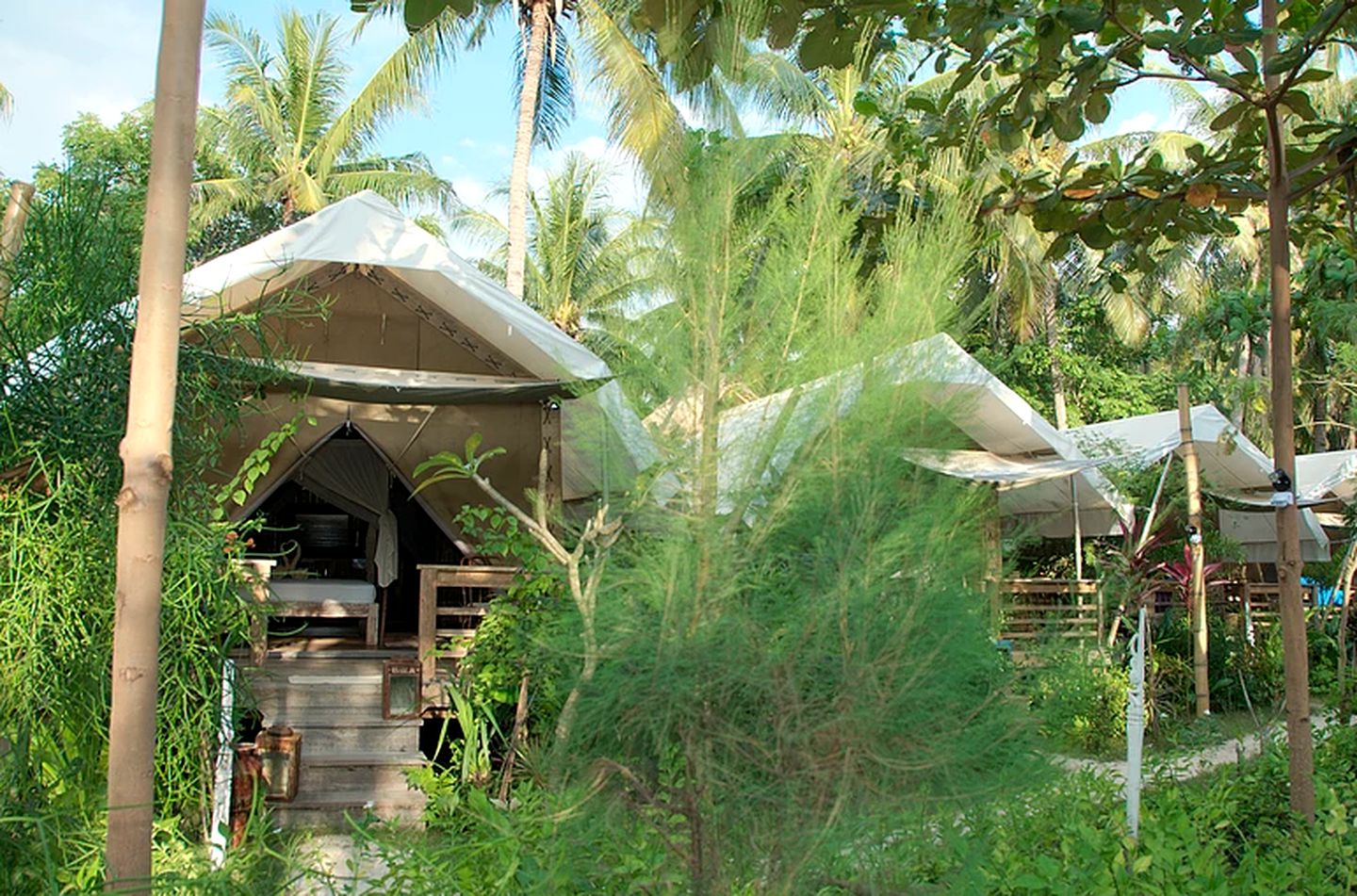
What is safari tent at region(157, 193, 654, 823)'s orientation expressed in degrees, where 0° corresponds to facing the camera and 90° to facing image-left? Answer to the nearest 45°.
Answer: approximately 0°

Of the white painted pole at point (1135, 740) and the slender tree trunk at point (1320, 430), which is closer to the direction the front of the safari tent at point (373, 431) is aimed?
the white painted pole

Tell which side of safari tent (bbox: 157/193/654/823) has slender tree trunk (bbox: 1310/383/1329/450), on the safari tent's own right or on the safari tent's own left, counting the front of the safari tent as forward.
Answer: on the safari tent's own left

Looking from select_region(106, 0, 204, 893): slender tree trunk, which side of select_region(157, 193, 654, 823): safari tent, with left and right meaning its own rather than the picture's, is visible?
front

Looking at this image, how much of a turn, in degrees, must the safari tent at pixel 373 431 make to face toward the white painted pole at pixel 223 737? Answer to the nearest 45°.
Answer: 0° — it already faces it
